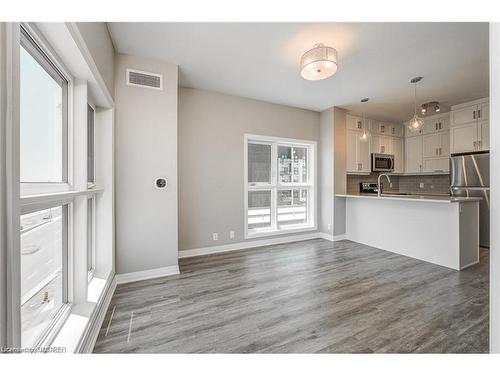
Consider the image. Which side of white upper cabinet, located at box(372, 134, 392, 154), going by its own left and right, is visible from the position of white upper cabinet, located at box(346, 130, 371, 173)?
right

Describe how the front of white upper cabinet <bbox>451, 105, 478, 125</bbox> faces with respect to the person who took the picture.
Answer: facing the viewer and to the left of the viewer

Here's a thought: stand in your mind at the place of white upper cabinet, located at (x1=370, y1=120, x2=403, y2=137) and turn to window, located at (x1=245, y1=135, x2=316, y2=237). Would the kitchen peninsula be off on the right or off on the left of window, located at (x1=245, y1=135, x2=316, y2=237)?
left

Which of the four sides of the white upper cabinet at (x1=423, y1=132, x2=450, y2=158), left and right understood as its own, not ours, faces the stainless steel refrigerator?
left

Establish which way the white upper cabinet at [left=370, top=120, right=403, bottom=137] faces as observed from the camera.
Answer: facing the viewer and to the right of the viewer

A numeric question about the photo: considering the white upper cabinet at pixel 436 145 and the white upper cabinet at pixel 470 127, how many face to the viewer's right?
0

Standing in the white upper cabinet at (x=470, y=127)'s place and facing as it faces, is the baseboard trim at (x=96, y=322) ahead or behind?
ahead

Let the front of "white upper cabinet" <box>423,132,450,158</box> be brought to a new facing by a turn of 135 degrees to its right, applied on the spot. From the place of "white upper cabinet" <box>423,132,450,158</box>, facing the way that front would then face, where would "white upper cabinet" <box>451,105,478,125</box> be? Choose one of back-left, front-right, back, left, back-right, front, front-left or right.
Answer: back-right

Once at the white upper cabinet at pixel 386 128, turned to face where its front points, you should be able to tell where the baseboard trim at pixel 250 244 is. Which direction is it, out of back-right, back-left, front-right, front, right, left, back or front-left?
right

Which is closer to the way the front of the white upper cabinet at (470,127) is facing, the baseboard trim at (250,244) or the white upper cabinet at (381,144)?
the baseboard trim

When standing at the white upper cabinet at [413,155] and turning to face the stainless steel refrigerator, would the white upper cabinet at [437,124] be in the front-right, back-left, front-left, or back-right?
front-left

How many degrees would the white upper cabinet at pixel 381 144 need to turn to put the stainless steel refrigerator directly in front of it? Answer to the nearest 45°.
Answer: approximately 45° to its left

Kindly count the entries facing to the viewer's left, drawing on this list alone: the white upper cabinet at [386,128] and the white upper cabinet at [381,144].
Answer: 0
